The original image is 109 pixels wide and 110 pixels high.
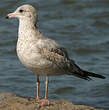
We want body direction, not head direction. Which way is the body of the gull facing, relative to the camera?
to the viewer's left
